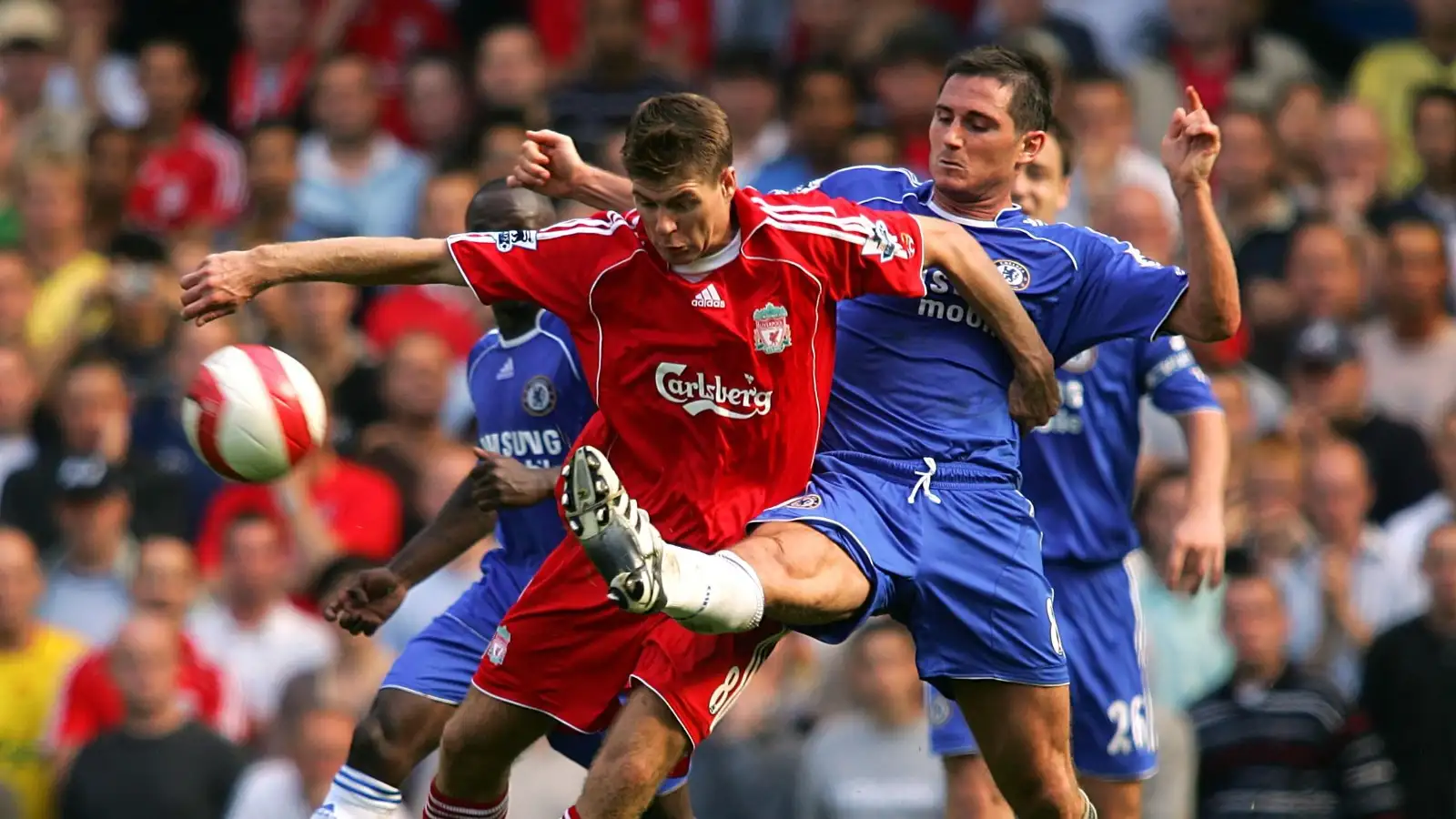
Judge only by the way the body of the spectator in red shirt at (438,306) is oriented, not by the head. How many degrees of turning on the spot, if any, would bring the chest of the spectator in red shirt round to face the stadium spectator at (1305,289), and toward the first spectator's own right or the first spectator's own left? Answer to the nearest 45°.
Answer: approximately 90° to the first spectator's own left

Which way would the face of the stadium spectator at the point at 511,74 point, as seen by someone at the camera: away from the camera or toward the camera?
toward the camera

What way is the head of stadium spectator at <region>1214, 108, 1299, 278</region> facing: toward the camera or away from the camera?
toward the camera

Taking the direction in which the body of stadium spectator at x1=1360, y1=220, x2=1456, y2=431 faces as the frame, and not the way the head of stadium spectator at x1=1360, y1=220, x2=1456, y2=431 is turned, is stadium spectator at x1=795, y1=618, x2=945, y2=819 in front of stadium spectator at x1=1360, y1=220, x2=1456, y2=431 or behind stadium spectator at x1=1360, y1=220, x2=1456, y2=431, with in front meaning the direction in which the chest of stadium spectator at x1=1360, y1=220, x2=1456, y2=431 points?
in front

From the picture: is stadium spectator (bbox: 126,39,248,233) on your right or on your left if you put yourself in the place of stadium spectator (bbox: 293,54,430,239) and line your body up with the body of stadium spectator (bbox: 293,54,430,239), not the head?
on your right

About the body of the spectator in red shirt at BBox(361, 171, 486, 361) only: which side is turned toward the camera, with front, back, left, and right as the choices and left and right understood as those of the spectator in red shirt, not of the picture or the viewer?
front

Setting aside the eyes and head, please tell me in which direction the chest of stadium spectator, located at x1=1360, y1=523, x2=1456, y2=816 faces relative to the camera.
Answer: toward the camera

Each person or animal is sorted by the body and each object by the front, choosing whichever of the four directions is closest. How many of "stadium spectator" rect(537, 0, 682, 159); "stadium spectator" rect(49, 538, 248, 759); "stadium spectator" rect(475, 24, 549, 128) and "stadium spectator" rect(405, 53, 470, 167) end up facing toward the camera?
4

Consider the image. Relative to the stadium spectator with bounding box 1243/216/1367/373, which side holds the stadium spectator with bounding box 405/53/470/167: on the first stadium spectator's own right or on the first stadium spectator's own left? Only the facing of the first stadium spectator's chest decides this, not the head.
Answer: on the first stadium spectator's own right

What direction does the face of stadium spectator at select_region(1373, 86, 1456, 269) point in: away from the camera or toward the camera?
toward the camera

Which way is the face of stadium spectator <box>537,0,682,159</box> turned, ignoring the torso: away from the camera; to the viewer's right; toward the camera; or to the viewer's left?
toward the camera
